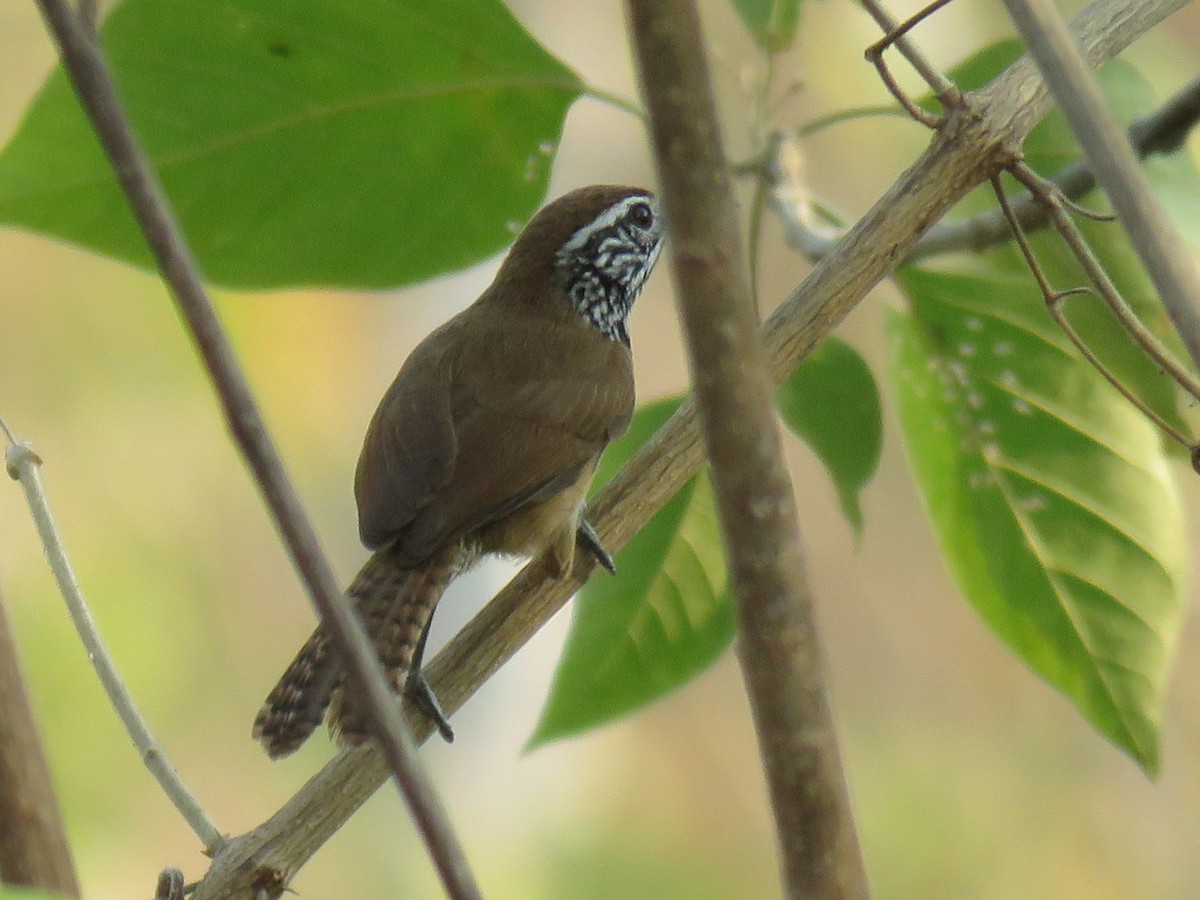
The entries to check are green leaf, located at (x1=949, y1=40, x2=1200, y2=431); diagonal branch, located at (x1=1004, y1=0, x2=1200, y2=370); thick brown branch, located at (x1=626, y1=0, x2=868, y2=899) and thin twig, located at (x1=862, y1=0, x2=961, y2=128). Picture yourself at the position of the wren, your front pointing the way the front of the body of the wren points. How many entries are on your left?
0

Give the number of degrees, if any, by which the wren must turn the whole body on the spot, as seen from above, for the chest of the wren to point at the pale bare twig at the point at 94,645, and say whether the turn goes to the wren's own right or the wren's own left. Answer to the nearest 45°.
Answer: approximately 180°

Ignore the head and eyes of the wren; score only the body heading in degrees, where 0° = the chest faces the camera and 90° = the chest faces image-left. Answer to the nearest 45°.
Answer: approximately 225°

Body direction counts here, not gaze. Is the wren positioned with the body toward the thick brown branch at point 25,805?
no

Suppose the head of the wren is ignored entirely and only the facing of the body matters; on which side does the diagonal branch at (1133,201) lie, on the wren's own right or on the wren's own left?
on the wren's own right

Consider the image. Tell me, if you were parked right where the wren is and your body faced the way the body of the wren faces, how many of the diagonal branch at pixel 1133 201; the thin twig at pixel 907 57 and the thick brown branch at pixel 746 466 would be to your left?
0

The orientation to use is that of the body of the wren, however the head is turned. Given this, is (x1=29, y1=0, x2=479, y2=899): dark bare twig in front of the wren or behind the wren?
behind

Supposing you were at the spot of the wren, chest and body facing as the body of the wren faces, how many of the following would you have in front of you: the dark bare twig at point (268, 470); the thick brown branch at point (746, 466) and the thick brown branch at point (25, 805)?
0
